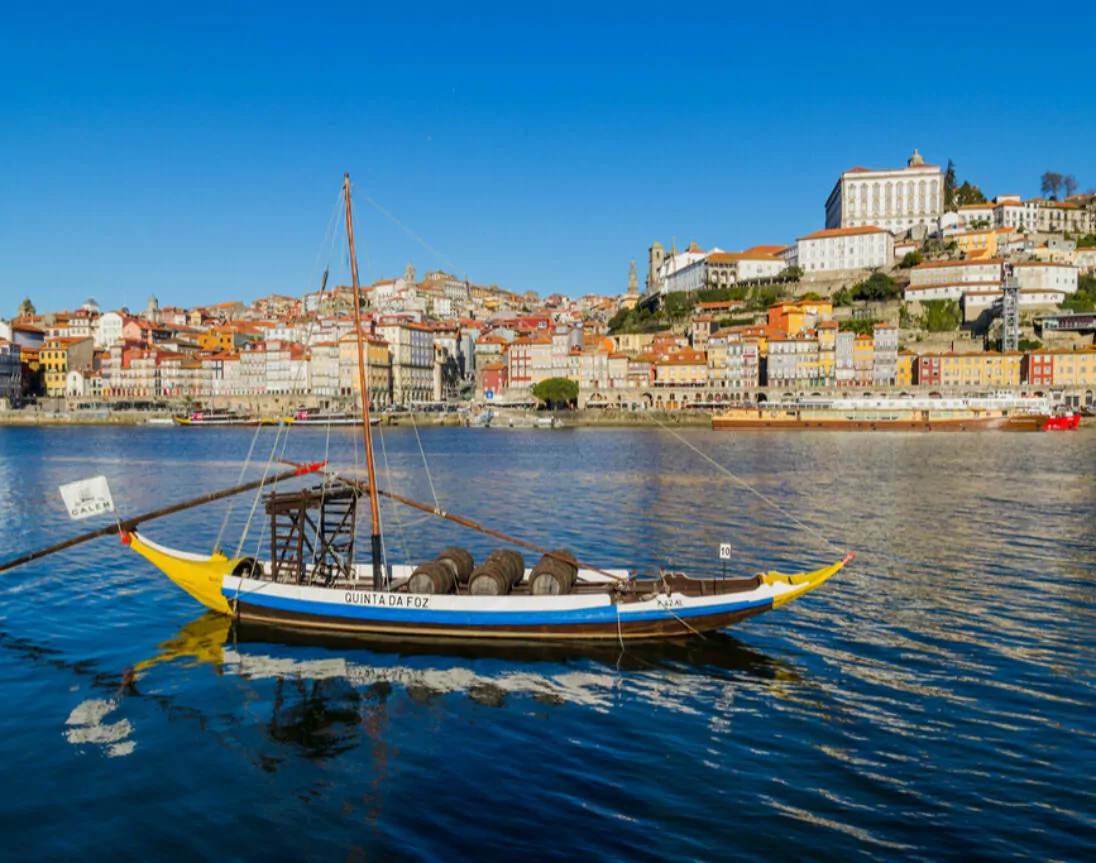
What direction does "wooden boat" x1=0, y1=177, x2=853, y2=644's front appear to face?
to the viewer's right
